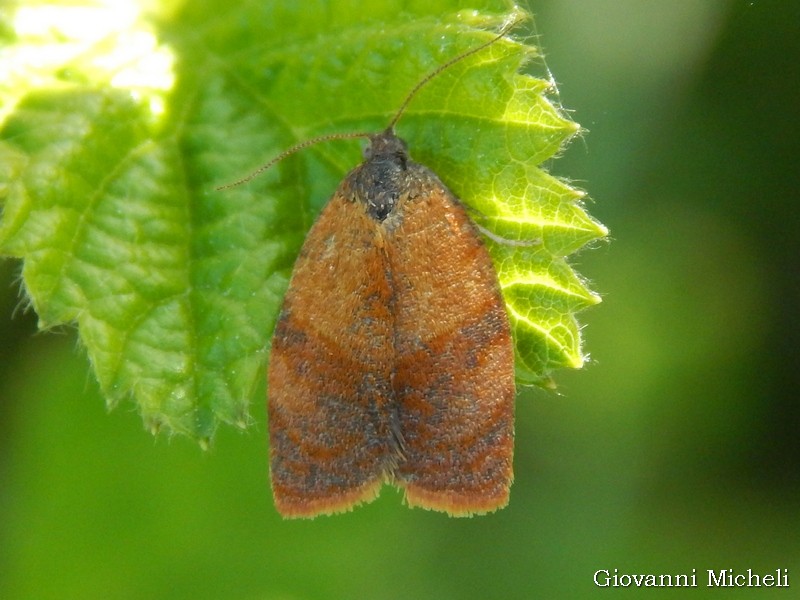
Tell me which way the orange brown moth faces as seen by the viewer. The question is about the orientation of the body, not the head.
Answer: away from the camera
